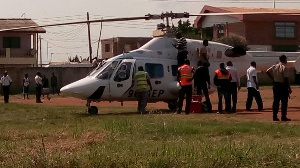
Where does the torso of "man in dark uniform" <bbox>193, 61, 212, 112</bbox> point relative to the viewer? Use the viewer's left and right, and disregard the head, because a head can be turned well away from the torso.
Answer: facing away from the viewer and to the left of the viewer

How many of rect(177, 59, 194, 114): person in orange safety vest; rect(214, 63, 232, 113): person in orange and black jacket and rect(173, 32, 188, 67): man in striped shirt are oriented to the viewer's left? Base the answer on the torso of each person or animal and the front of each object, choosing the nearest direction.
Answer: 1

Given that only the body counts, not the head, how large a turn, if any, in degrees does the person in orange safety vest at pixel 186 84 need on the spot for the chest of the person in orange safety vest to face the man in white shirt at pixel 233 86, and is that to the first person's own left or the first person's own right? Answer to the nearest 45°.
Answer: approximately 45° to the first person's own right

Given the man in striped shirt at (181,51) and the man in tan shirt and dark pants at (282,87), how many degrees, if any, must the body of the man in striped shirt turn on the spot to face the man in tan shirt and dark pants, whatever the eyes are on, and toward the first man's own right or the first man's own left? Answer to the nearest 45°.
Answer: approximately 135° to the first man's own left

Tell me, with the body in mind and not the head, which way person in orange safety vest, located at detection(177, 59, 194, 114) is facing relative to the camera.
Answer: away from the camera

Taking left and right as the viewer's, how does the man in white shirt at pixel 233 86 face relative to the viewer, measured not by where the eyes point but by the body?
facing away from the viewer and to the left of the viewer

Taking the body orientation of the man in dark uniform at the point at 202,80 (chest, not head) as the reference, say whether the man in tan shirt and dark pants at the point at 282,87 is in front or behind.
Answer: behind

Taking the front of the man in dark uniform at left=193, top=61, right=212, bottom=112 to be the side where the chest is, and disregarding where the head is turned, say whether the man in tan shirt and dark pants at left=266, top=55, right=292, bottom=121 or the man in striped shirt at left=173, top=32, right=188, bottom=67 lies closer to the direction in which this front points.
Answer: the man in striped shirt

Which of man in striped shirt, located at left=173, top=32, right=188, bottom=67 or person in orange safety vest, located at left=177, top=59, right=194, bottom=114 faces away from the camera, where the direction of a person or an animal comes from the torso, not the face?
the person in orange safety vest
